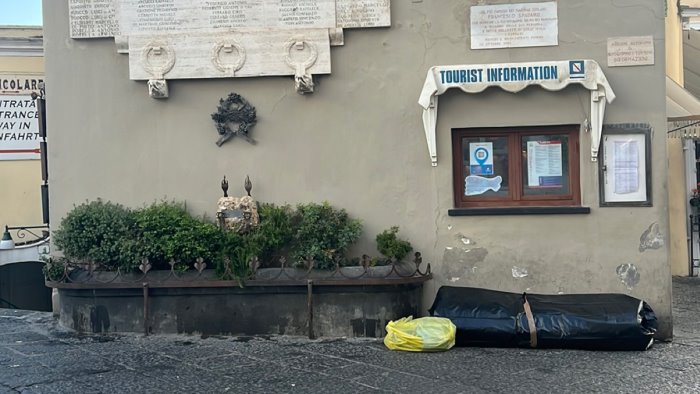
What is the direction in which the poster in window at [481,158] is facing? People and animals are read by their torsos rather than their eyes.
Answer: toward the camera

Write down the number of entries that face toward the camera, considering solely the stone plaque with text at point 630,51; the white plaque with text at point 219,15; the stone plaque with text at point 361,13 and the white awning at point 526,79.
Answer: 4

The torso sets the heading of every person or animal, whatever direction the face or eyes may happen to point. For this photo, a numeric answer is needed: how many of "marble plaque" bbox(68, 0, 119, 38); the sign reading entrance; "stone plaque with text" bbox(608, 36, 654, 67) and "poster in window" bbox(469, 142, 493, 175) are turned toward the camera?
4

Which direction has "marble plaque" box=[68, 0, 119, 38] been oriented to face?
toward the camera

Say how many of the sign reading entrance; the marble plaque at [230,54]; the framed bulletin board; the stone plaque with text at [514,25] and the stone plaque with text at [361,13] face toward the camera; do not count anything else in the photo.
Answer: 5

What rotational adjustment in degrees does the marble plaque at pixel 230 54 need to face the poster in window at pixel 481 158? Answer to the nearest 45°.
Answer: approximately 90° to its left

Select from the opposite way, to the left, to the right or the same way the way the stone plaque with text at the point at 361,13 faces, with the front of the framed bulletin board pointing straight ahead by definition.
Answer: the same way

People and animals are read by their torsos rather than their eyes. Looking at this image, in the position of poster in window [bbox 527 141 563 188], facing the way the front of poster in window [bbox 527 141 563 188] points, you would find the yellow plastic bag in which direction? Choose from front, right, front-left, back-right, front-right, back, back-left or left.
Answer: front-right

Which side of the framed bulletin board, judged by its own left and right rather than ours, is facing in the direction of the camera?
front
